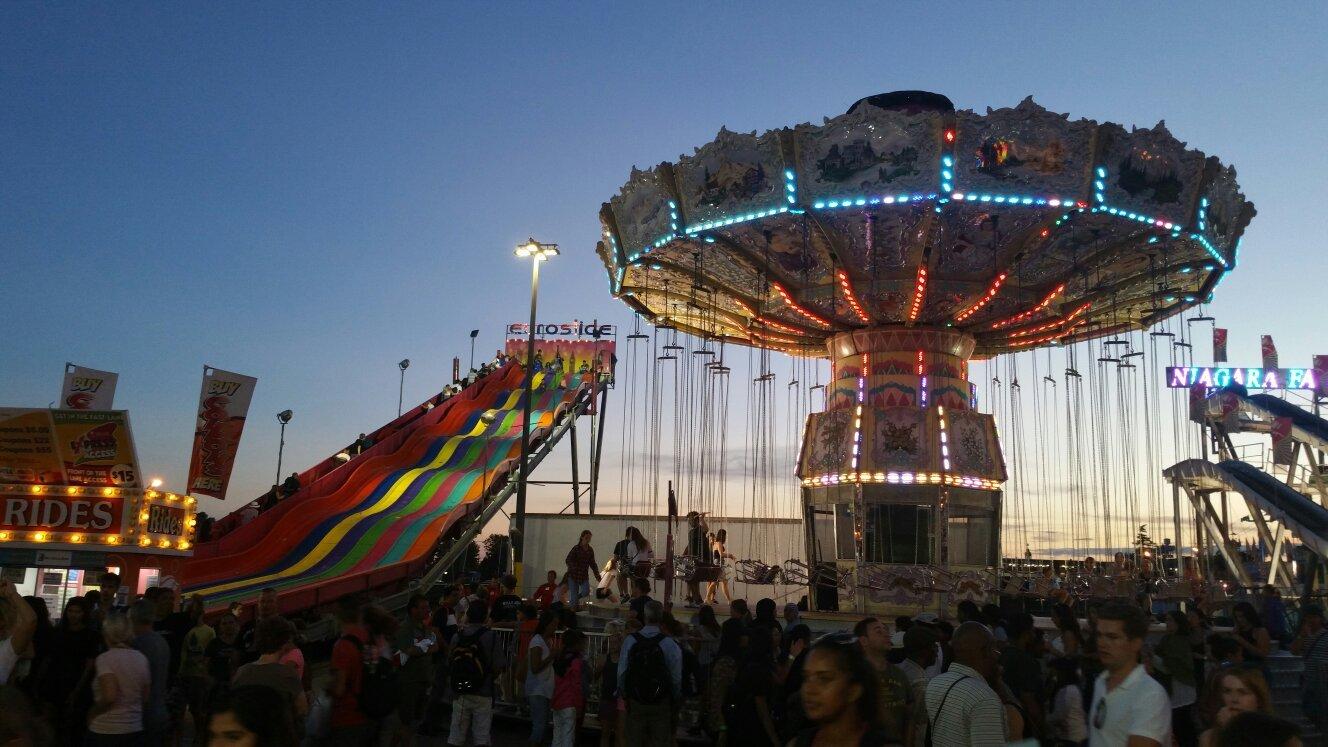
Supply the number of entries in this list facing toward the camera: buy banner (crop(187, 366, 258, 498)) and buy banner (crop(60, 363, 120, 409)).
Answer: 2

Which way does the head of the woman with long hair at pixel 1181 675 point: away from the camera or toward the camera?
away from the camera

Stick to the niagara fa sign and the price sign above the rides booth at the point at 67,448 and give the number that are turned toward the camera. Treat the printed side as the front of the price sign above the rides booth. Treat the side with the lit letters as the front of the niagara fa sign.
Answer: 2

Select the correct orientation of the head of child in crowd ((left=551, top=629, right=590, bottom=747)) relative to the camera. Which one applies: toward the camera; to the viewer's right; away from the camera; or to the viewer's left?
away from the camera

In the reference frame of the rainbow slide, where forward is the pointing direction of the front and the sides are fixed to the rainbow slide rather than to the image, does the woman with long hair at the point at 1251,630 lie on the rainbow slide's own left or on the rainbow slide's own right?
on the rainbow slide's own left

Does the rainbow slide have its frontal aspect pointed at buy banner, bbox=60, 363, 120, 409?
yes
